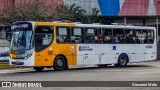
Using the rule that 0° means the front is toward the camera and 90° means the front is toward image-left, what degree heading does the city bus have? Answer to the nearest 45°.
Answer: approximately 45°
